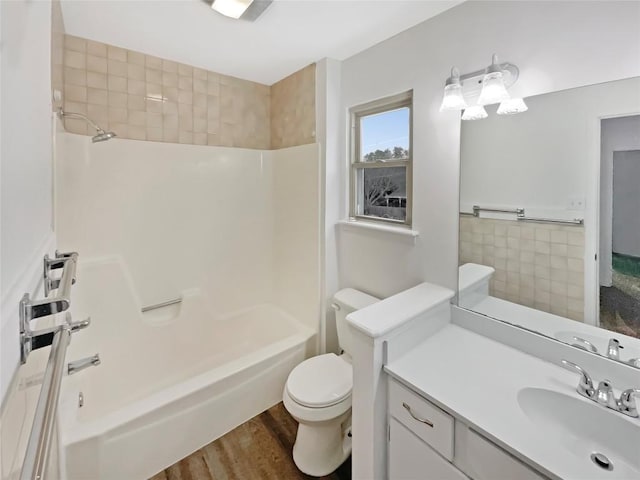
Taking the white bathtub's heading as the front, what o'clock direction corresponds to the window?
The window is roughly at 11 o'clock from the white bathtub.

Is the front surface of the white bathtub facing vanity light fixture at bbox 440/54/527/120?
yes

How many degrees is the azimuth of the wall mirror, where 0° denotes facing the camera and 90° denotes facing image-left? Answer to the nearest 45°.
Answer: approximately 45°

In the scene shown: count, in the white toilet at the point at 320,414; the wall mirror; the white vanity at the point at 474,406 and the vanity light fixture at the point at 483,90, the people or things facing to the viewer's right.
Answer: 0

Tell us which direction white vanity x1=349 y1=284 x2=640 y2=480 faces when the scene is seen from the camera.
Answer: facing the viewer and to the left of the viewer

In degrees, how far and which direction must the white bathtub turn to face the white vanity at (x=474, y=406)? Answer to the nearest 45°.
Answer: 0° — it already faces it

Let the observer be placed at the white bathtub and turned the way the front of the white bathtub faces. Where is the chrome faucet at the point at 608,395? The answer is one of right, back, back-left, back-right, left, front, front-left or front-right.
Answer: front

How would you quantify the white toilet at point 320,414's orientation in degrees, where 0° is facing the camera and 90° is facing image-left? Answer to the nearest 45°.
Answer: approximately 45°

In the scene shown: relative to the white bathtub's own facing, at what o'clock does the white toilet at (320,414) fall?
The white toilet is roughly at 12 o'clock from the white bathtub.

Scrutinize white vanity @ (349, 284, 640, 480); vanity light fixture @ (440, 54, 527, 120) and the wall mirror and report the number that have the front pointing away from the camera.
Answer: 0

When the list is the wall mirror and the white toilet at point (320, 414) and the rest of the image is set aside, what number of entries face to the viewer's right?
0
